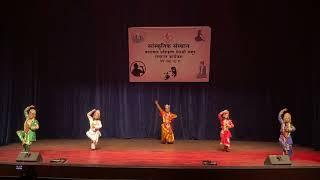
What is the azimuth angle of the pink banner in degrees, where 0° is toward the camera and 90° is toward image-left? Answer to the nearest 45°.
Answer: approximately 0°

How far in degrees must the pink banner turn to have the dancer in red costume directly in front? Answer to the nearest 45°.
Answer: approximately 45° to its left
